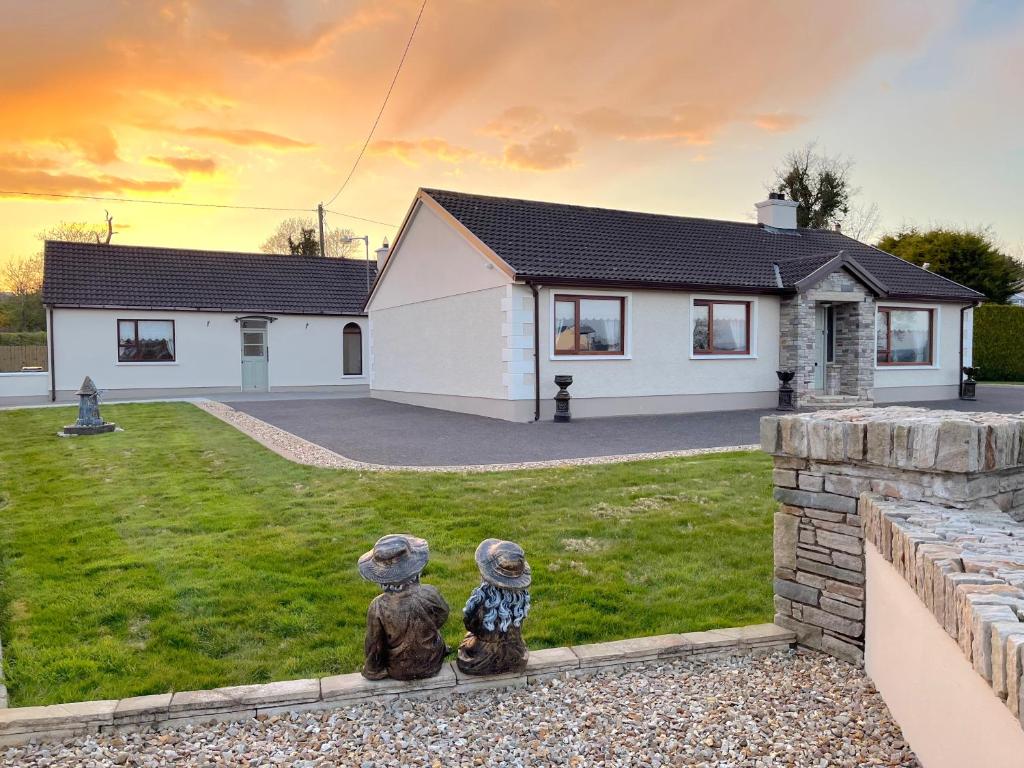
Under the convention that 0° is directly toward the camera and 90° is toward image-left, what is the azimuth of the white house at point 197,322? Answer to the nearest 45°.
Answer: approximately 0°

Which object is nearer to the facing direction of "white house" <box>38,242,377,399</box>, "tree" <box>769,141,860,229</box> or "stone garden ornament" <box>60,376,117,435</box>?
the stone garden ornament

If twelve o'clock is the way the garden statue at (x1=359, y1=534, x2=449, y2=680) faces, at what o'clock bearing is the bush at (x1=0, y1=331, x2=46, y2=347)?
The bush is roughly at 11 o'clock from the garden statue.

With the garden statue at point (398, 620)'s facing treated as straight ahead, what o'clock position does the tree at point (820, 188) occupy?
The tree is roughly at 1 o'clock from the garden statue.

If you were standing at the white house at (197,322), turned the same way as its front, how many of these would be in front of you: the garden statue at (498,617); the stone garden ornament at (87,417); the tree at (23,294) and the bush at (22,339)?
2

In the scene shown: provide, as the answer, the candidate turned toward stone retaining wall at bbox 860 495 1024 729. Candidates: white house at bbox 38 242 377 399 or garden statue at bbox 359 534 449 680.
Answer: the white house

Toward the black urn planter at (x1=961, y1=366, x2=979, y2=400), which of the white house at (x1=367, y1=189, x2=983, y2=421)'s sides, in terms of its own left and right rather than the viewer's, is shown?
left

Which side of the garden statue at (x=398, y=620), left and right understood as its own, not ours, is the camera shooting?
back

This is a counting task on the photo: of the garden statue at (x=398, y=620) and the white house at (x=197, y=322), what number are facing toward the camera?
1

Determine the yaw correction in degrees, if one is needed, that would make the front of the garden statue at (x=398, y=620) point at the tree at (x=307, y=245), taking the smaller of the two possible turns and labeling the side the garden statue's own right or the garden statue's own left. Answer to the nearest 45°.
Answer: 0° — it already faces it

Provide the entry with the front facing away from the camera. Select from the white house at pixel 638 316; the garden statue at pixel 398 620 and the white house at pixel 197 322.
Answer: the garden statue
